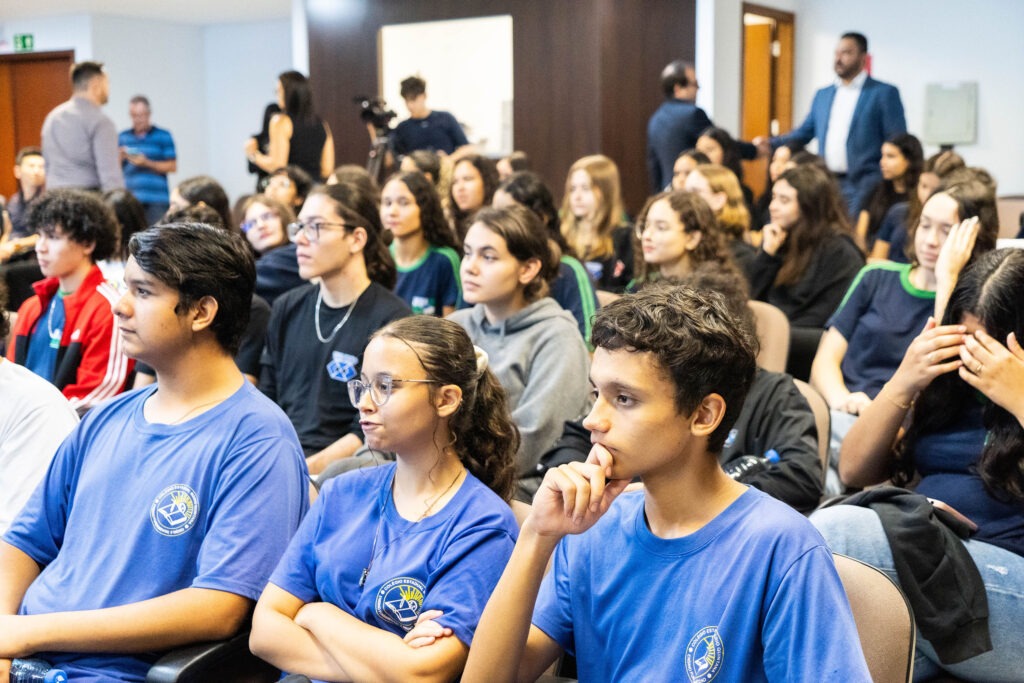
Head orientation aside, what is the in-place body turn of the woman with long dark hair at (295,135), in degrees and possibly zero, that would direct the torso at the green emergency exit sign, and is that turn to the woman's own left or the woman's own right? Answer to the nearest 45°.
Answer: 0° — they already face it

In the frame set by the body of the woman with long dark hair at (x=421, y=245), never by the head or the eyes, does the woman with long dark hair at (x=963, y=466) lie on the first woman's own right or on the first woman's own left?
on the first woman's own left

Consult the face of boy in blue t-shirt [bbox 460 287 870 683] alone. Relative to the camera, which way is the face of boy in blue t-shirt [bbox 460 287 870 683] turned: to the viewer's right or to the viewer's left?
to the viewer's left

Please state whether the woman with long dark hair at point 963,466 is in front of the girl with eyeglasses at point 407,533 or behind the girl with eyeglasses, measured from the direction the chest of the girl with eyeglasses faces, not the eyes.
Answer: behind

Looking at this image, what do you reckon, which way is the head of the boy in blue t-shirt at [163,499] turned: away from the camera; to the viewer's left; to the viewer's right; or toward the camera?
to the viewer's left

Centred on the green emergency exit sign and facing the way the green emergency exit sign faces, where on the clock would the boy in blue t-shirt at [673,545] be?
The boy in blue t-shirt is roughly at 12 o'clock from the green emergency exit sign.

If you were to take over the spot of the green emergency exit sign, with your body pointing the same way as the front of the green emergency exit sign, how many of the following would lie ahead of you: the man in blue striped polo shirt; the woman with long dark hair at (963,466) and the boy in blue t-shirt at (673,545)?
3

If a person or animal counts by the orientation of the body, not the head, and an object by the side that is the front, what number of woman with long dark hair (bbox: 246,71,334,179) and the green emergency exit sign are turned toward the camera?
1
